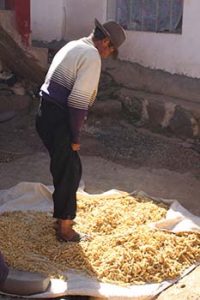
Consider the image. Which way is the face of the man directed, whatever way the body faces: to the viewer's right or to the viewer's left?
to the viewer's right

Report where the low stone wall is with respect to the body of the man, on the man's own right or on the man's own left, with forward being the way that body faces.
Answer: on the man's own left

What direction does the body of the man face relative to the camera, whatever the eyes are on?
to the viewer's right
